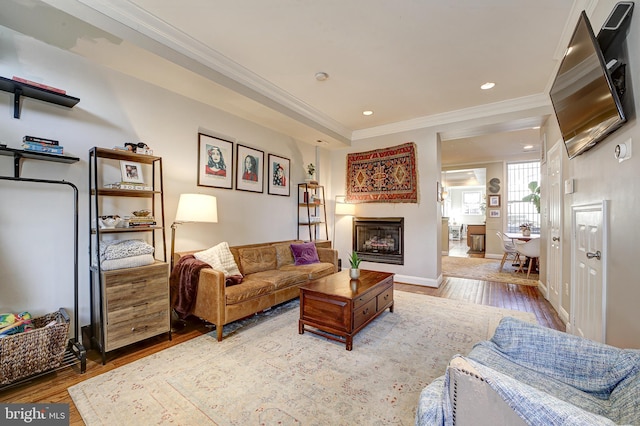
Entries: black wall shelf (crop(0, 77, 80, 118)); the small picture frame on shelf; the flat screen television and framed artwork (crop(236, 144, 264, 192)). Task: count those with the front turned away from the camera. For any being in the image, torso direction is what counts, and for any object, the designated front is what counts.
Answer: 0

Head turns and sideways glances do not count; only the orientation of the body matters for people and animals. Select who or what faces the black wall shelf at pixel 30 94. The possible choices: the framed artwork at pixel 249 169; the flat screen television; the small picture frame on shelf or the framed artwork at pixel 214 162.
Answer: the flat screen television

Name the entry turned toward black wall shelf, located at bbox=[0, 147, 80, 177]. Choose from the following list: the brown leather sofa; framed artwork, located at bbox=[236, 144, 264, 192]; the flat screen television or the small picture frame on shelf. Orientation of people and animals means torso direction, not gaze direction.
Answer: the flat screen television

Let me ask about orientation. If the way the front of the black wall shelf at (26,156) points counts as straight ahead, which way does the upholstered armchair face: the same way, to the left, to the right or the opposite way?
the opposite way

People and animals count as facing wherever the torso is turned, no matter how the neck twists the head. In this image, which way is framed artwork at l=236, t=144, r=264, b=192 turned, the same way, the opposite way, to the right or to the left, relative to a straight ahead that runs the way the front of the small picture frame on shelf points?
the same way

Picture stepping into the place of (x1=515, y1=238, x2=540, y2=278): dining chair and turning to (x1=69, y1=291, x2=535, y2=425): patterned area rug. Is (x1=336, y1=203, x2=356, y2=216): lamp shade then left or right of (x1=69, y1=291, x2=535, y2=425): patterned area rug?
right

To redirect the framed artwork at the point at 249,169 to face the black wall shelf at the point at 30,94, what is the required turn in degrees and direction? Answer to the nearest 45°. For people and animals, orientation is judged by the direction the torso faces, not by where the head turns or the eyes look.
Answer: approximately 90° to its right

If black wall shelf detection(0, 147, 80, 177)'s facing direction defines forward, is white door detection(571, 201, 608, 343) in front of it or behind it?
in front

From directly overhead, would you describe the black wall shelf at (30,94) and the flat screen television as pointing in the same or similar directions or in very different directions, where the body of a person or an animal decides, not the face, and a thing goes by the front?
very different directions

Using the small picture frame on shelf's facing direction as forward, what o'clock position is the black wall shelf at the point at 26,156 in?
The black wall shelf is roughly at 4 o'clock from the small picture frame on shelf.

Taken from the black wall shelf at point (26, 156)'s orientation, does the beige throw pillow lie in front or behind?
in front

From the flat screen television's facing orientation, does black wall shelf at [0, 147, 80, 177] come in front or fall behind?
in front

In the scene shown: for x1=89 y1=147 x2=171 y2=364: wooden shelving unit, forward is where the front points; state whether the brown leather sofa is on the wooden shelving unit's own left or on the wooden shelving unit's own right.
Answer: on the wooden shelving unit's own left

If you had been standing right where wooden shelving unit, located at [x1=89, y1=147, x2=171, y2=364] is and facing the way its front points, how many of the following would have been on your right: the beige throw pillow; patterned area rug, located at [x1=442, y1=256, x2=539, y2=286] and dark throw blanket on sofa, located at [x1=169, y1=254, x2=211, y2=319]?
0

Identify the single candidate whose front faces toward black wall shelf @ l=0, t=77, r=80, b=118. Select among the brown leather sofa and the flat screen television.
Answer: the flat screen television

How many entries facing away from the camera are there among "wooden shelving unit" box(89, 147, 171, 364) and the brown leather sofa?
0
